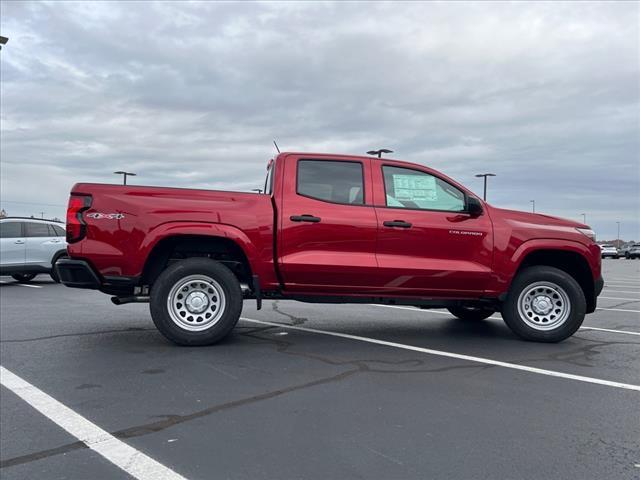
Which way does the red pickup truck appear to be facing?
to the viewer's right

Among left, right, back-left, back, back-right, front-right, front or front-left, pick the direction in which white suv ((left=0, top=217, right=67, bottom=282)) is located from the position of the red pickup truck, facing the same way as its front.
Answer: back-left
